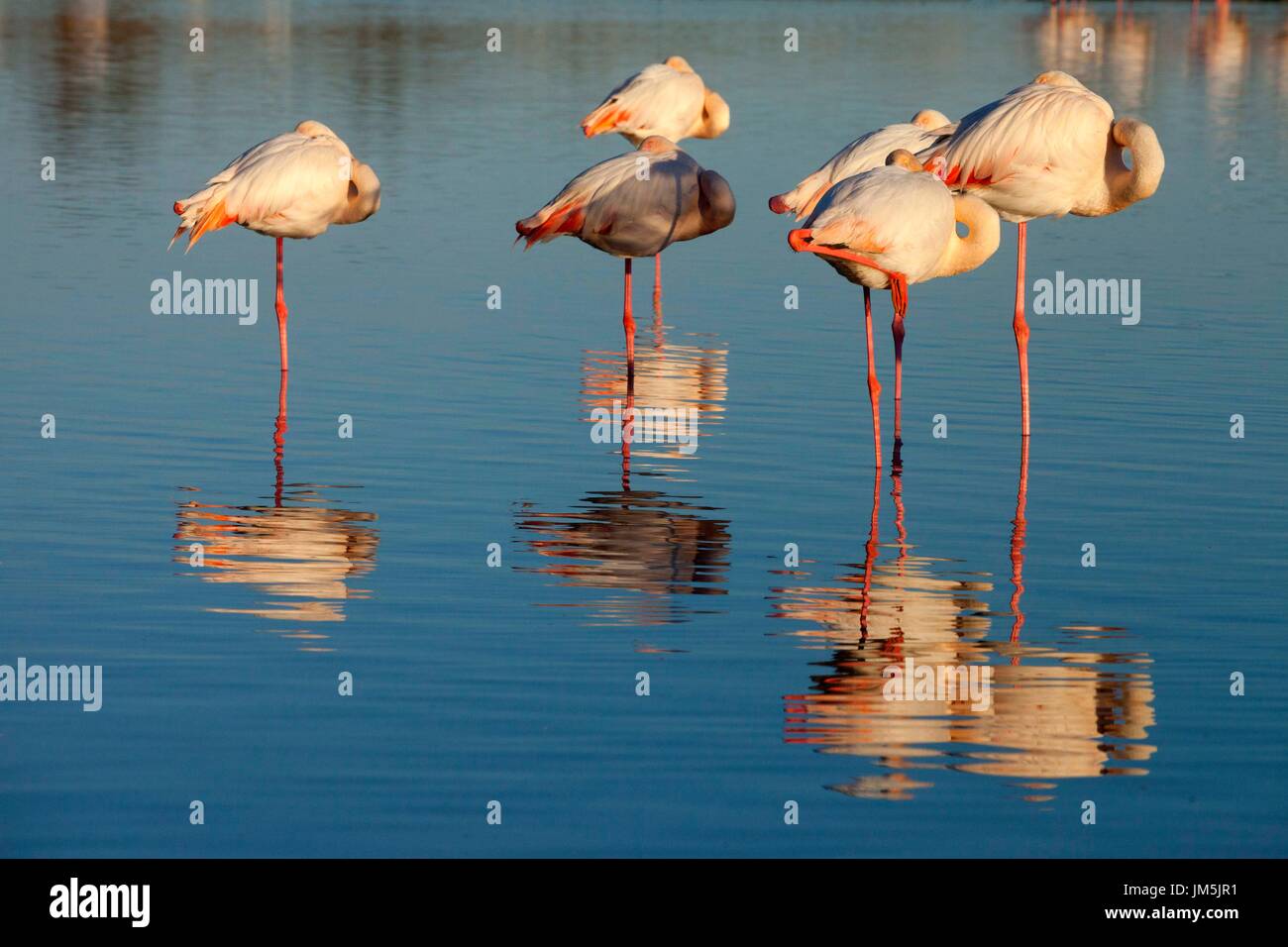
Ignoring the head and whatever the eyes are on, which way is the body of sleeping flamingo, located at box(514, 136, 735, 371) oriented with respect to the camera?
to the viewer's right

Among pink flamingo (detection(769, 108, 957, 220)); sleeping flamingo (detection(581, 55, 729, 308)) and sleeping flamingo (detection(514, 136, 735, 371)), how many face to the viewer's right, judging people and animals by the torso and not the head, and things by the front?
3

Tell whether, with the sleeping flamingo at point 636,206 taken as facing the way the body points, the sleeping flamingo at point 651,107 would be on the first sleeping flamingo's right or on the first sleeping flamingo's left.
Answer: on the first sleeping flamingo's left

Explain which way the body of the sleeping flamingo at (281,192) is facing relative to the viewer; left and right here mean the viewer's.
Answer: facing to the right of the viewer

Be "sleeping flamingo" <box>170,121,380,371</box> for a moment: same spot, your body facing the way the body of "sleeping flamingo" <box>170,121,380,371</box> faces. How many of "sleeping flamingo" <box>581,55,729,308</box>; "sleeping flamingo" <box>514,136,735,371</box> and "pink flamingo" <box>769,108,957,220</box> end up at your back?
0

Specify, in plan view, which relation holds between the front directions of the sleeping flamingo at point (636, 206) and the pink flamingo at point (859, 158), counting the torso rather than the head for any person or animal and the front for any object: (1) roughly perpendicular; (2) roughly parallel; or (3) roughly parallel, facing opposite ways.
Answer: roughly parallel

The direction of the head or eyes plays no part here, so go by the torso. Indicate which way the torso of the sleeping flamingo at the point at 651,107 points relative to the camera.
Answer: to the viewer's right

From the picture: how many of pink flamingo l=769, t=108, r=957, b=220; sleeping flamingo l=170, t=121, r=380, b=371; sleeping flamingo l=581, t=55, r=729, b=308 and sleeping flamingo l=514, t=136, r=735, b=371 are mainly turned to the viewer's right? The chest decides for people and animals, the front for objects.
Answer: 4

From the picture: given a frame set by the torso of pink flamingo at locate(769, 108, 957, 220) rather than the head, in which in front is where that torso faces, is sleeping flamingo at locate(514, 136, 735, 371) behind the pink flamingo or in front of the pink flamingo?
behind

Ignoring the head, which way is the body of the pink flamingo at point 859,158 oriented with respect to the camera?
to the viewer's right

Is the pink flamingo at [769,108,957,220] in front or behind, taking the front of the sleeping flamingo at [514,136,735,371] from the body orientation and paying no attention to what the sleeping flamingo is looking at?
in front

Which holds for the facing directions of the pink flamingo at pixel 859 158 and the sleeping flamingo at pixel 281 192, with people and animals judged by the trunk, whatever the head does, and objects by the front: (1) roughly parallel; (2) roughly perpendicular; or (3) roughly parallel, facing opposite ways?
roughly parallel

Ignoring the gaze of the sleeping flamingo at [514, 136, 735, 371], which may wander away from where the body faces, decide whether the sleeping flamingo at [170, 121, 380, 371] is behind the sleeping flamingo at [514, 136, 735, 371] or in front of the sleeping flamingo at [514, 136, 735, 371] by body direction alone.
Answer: behind

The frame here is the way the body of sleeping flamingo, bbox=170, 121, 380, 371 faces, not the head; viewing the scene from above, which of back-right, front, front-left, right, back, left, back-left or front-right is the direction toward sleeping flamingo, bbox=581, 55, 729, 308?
front-left
